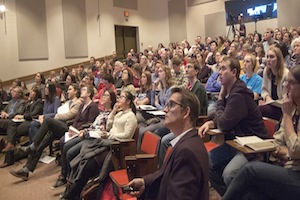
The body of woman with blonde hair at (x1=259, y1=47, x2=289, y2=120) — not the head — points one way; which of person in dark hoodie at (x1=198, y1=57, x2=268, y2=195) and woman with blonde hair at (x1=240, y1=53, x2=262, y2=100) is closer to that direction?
the person in dark hoodie

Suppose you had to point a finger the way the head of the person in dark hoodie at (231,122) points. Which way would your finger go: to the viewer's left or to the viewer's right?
to the viewer's left

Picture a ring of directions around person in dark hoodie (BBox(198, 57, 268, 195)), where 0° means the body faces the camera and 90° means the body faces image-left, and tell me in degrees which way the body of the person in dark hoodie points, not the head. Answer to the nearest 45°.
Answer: approximately 90°

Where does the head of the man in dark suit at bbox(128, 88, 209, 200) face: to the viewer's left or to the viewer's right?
to the viewer's left

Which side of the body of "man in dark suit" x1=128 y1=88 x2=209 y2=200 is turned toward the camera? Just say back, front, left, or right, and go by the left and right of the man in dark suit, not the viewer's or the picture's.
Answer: left

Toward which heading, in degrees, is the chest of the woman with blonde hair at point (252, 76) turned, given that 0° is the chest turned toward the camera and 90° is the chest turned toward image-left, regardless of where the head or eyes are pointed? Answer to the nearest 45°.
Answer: approximately 45°

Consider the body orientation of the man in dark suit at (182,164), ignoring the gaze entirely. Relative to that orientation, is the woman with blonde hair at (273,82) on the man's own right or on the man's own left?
on the man's own right

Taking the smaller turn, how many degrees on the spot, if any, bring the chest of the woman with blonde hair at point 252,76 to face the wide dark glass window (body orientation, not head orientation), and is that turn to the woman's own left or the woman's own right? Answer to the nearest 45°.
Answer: approximately 135° to the woman's own right

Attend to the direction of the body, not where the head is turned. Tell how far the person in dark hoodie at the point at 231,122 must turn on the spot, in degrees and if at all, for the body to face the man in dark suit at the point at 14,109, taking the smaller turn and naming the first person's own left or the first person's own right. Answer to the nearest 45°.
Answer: approximately 45° to the first person's own right
